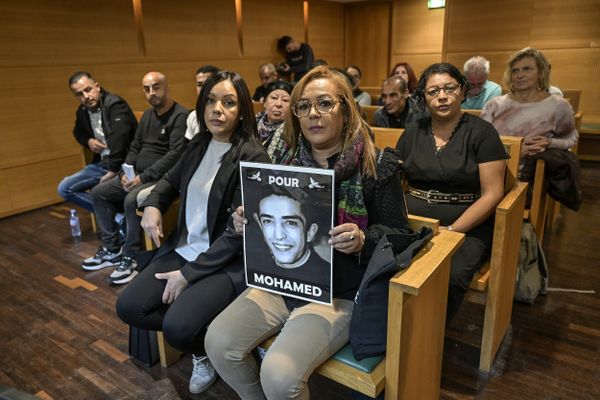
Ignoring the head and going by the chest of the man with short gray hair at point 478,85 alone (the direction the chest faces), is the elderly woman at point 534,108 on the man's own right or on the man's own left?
on the man's own left

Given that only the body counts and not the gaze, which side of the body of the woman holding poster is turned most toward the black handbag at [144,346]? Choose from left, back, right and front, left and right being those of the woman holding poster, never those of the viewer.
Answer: right

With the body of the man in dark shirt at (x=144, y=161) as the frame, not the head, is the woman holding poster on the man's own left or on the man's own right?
on the man's own left

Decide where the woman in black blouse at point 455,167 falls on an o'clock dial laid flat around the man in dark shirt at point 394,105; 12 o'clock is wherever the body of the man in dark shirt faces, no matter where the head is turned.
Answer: The woman in black blouse is roughly at 10 o'clock from the man in dark shirt.

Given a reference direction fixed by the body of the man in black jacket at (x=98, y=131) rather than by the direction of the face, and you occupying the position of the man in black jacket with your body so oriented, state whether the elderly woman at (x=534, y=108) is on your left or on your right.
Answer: on your left

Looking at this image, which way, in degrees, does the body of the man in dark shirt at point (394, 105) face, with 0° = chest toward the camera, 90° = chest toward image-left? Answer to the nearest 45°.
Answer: approximately 45°

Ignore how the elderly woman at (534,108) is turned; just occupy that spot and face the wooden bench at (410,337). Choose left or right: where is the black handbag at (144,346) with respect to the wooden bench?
right
